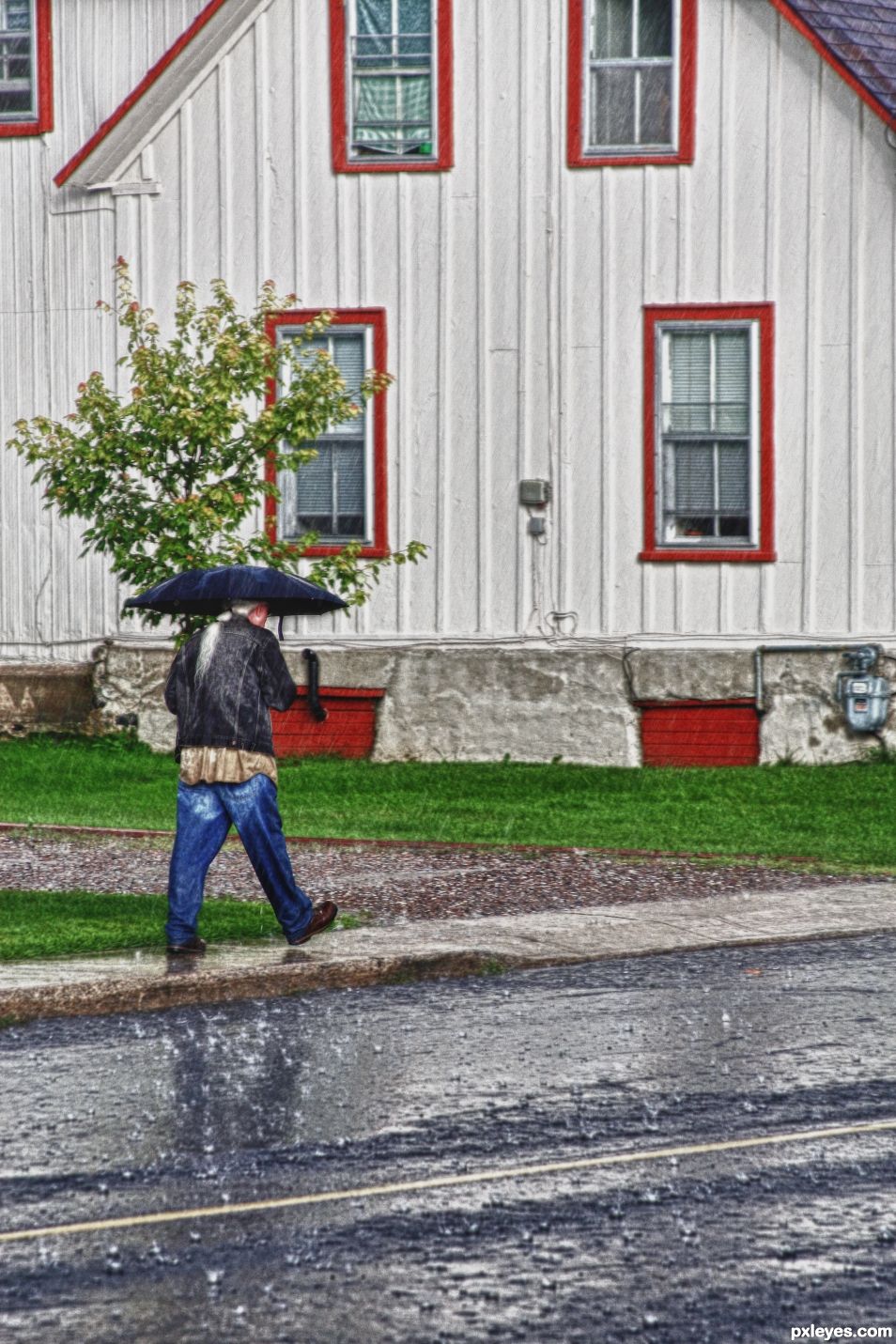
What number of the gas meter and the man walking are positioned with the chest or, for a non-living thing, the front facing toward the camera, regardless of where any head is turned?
1

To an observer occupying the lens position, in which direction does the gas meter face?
facing the viewer

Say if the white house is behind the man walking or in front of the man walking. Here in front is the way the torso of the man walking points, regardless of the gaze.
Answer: in front

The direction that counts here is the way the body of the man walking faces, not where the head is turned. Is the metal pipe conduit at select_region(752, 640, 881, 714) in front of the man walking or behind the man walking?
in front

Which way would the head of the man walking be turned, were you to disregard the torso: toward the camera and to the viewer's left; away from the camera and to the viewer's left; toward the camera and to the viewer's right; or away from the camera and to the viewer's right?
away from the camera and to the viewer's right

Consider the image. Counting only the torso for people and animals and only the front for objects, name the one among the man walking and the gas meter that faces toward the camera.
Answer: the gas meter

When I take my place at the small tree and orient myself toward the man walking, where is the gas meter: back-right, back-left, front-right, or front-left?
back-left

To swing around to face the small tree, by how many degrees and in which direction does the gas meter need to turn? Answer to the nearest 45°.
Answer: approximately 45° to its right

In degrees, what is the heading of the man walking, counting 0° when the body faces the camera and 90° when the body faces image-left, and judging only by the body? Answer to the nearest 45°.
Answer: approximately 225°
